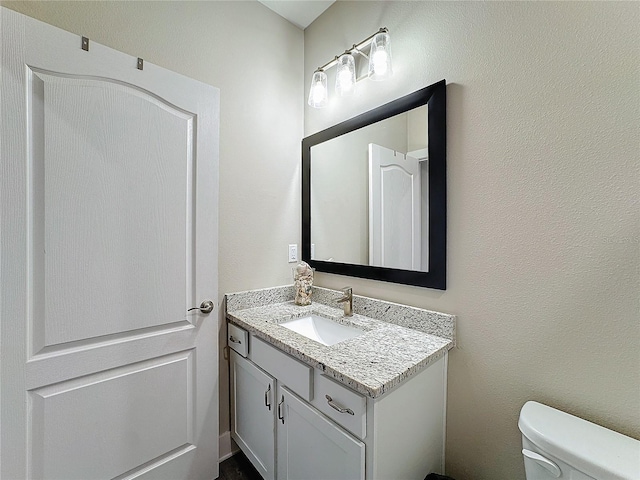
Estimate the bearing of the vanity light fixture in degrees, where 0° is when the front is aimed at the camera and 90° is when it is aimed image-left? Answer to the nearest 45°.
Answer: approximately 45°

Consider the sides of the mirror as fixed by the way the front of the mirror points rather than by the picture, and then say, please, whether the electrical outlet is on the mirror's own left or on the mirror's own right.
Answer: on the mirror's own right

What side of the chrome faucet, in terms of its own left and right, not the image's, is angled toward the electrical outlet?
right
